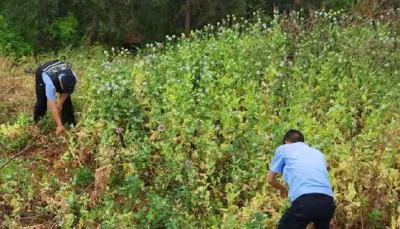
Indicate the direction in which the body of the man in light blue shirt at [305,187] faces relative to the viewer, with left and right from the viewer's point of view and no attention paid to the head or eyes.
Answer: facing away from the viewer and to the left of the viewer

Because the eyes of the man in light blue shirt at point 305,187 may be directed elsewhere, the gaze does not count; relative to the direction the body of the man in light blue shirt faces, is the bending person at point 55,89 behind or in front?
in front

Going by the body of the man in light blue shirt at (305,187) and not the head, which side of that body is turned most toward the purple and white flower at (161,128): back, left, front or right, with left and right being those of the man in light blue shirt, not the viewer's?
front

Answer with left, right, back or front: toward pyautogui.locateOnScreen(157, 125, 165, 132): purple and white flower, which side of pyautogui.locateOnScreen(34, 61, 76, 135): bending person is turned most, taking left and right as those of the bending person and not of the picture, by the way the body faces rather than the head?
front

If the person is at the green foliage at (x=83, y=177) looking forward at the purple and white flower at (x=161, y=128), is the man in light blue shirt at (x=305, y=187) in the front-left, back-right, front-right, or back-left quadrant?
front-right

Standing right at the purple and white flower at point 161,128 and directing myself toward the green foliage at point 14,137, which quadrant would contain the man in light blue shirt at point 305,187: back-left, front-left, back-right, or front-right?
back-left

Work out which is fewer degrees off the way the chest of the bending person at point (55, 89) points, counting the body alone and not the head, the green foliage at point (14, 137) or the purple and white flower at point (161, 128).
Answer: the purple and white flower

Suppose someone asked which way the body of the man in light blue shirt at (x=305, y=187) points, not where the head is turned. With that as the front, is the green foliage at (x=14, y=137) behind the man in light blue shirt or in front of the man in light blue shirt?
in front

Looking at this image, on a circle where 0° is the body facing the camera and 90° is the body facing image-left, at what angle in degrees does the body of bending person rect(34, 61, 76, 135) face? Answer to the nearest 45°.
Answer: approximately 315°
